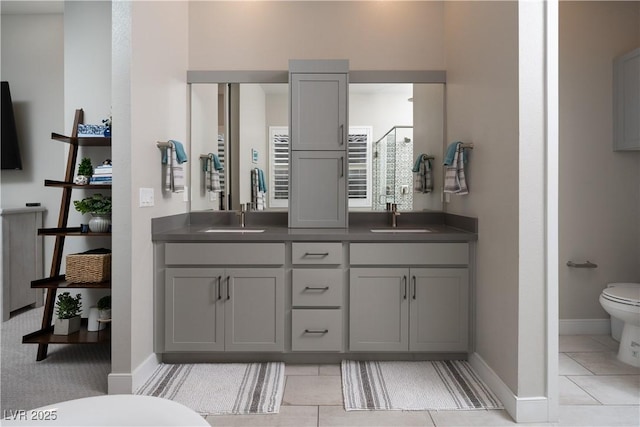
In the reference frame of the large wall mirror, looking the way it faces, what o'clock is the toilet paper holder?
The toilet paper holder is roughly at 9 o'clock from the large wall mirror.

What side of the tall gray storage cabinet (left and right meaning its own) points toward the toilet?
left

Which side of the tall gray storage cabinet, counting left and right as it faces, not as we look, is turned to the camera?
front

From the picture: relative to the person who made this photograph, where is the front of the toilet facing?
facing the viewer and to the left of the viewer

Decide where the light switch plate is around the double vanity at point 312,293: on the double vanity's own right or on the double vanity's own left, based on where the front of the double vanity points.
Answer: on the double vanity's own right

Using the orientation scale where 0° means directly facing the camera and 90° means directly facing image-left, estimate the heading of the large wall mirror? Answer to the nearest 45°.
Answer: approximately 0°

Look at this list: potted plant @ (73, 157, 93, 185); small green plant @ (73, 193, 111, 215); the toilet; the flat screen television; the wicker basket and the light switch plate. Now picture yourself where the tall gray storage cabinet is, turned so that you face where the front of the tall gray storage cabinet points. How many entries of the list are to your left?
1

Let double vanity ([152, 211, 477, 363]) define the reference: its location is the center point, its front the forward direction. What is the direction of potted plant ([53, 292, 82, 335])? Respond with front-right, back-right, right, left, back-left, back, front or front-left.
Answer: right

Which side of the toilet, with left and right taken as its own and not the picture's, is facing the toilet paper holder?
right

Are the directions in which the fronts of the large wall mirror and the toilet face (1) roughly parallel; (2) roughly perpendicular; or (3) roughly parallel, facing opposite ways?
roughly perpendicular

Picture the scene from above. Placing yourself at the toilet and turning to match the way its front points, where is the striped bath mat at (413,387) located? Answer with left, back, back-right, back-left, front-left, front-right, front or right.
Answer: front

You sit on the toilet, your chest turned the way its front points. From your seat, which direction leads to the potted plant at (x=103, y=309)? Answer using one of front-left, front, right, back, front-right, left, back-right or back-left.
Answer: front

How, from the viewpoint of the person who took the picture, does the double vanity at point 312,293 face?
facing the viewer

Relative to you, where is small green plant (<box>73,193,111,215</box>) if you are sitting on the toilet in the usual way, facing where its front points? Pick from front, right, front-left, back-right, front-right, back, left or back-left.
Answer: front
